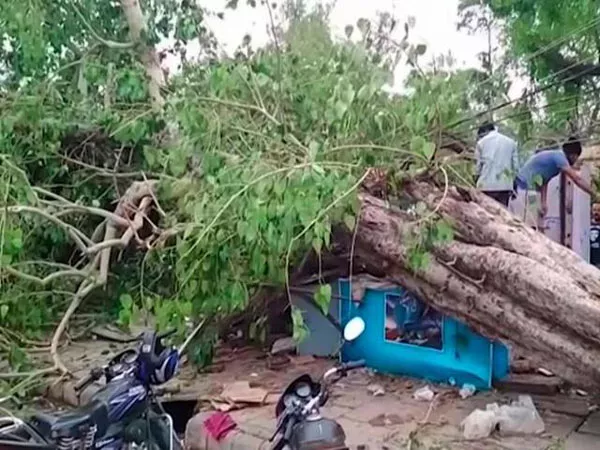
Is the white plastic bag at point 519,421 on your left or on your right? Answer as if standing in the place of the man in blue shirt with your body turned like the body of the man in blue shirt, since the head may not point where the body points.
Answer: on your right

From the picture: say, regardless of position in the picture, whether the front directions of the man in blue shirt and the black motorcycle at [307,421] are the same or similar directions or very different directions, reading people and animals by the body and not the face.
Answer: very different directions

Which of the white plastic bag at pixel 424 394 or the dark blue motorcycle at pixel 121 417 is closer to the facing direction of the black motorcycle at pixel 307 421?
the dark blue motorcycle

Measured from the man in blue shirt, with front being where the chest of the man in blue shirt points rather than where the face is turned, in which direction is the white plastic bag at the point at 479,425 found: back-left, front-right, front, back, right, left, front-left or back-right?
right

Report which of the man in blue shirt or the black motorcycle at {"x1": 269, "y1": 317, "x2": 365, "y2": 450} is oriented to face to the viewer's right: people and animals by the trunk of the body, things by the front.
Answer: the man in blue shirt

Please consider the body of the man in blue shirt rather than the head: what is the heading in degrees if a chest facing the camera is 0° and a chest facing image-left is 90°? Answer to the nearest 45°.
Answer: approximately 270°

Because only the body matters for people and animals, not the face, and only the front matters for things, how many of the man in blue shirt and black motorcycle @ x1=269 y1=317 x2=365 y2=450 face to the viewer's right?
1
